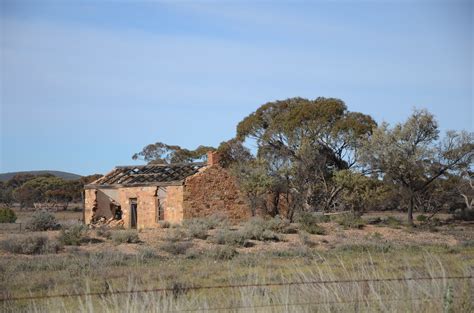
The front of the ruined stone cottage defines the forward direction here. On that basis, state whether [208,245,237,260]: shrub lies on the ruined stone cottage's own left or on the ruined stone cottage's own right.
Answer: on the ruined stone cottage's own left

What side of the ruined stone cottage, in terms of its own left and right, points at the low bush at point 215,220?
left

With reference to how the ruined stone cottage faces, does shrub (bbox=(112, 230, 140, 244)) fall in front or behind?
in front

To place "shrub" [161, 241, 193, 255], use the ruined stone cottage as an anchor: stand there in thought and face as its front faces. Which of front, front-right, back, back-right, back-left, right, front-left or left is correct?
front-left

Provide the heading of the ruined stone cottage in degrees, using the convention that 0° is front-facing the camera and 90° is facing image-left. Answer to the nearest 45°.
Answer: approximately 45°

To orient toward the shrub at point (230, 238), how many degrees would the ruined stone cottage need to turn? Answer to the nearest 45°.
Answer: approximately 45° to its left

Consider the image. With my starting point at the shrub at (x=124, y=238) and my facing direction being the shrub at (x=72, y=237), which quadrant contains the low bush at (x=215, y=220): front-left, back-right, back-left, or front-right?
back-right

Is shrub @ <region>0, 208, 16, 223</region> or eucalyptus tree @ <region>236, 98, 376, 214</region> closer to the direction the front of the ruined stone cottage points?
the shrub

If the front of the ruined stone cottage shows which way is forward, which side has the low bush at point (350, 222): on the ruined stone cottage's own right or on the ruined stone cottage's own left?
on the ruined stone cottage's own left

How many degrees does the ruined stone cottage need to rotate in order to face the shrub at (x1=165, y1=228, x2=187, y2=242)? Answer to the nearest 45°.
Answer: approximately 45° to its left

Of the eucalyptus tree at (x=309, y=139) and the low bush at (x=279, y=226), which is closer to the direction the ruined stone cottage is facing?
the low bush

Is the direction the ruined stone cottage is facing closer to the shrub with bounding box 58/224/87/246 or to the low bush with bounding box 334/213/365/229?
the shrub
